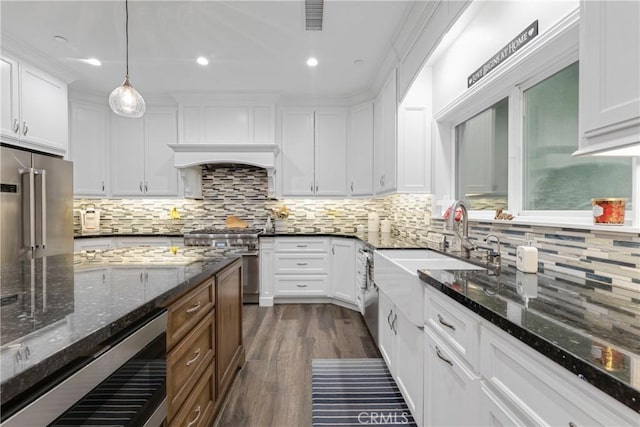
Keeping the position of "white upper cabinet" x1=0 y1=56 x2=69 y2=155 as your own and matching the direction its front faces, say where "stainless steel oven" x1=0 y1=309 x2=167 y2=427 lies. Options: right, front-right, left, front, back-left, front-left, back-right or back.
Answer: front-right

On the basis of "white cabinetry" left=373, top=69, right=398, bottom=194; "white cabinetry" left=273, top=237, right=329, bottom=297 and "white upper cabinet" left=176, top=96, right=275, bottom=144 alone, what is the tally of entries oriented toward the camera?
2

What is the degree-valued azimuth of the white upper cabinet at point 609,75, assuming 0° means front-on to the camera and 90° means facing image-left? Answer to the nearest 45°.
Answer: approximately 45°

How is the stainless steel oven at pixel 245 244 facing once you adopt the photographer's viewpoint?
facing the viewer

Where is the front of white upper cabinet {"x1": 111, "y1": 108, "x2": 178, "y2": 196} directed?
toward the camera

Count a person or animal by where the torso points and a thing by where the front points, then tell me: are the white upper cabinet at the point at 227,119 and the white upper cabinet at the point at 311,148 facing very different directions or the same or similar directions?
same or similar directions

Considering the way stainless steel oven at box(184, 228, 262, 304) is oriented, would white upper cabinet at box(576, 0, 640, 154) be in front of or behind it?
in front

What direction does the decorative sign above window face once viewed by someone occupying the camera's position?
facing the viewer and to the left of the viewer

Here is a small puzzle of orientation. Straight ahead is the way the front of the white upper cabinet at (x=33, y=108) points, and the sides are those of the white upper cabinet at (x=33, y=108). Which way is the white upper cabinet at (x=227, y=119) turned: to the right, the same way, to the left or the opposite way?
to the right

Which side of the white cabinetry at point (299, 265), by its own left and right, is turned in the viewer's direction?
front

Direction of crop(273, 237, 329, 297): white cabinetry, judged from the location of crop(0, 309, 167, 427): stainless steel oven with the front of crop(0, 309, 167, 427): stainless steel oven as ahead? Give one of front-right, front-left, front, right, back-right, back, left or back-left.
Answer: left

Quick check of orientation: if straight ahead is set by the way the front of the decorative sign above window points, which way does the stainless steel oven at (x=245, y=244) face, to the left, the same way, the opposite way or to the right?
to the left

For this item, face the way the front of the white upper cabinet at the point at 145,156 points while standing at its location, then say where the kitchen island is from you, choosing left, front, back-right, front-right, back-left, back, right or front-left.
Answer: front

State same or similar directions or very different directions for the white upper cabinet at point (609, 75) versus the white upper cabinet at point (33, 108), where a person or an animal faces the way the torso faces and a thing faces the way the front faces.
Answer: very different directions
